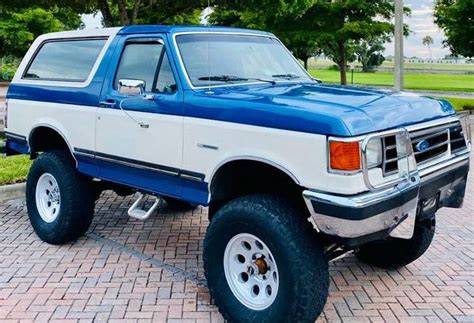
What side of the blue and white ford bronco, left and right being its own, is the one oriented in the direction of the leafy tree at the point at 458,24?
left

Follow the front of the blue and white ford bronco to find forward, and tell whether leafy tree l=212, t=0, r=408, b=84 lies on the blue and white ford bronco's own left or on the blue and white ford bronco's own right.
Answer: on the blue and white ford bronco's own left

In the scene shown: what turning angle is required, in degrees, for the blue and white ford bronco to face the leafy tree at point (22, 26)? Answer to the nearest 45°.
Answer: approximately 135° to its left

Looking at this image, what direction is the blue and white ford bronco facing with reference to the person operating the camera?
facing the viewer and to the right of the viewer
